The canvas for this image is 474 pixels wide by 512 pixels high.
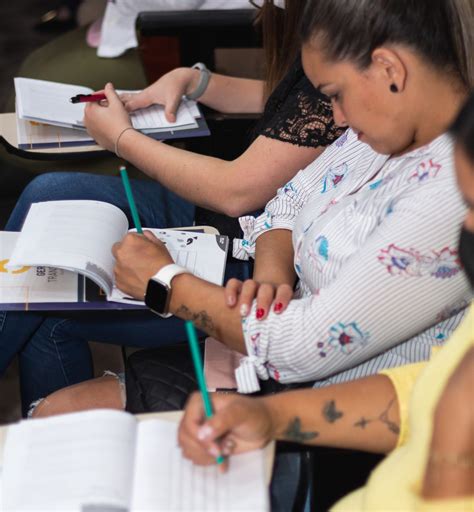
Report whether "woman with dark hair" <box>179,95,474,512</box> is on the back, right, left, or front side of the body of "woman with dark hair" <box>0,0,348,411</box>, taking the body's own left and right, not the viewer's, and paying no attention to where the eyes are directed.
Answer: left

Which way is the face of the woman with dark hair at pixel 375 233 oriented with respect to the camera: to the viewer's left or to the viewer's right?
to the viewer's left

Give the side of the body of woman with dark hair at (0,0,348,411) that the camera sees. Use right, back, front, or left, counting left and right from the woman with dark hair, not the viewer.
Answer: left

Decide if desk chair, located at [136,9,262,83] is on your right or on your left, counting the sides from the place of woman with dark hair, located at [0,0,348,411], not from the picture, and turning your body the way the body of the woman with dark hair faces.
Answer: on your right

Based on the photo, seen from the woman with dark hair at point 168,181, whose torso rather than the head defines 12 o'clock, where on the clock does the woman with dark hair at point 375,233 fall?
the woman with dark hair at point 375,233 is roughly at 8 o'clock from the woman with dark hair at point 168,181.

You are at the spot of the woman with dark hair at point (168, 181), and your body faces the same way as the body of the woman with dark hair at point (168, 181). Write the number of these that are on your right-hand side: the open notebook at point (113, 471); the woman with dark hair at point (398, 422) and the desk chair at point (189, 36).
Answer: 1

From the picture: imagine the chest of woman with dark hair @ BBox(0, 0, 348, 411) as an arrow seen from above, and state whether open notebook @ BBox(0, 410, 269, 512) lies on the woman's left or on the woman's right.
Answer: on the woman's left
